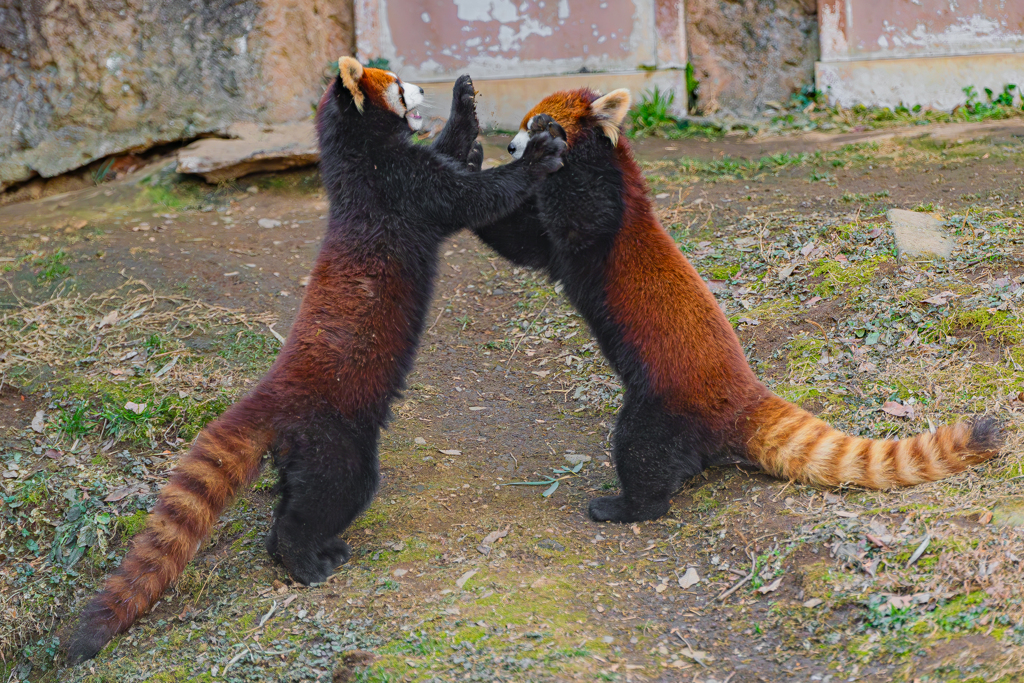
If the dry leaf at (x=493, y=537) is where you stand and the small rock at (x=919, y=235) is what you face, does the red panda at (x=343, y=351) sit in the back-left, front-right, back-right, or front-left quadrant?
back-left

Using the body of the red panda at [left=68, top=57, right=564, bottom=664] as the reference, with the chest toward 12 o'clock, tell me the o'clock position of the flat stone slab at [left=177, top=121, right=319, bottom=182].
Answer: The flat stone slab is roughly at 9 o'clock from the red panda.

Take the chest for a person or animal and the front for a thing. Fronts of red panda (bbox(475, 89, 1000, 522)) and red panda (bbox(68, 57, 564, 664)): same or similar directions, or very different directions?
very different directions

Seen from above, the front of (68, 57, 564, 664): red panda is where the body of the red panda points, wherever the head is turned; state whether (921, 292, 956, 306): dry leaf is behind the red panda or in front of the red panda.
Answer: in front

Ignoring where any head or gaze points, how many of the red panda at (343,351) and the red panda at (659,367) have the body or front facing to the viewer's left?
1

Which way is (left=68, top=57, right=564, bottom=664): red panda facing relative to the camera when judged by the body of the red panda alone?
to the viewer's right

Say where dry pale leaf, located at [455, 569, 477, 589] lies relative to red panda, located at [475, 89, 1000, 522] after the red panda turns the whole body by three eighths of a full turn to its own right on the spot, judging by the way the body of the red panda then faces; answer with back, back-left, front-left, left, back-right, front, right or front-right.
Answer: back

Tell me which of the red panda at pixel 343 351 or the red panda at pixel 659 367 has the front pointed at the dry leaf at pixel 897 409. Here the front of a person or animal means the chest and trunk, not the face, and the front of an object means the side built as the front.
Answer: the red panda at pixel 343 351

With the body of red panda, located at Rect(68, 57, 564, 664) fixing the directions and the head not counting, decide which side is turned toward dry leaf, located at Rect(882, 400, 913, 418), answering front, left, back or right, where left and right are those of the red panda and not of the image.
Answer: front

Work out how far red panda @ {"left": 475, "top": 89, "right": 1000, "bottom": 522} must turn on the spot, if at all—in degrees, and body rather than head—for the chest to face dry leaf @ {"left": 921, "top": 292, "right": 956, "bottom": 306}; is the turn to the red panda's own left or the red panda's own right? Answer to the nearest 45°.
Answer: approximately 135° to the red panda's own right

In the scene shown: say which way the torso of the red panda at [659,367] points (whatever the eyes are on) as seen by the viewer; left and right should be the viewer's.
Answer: facing to the left of the viewer
